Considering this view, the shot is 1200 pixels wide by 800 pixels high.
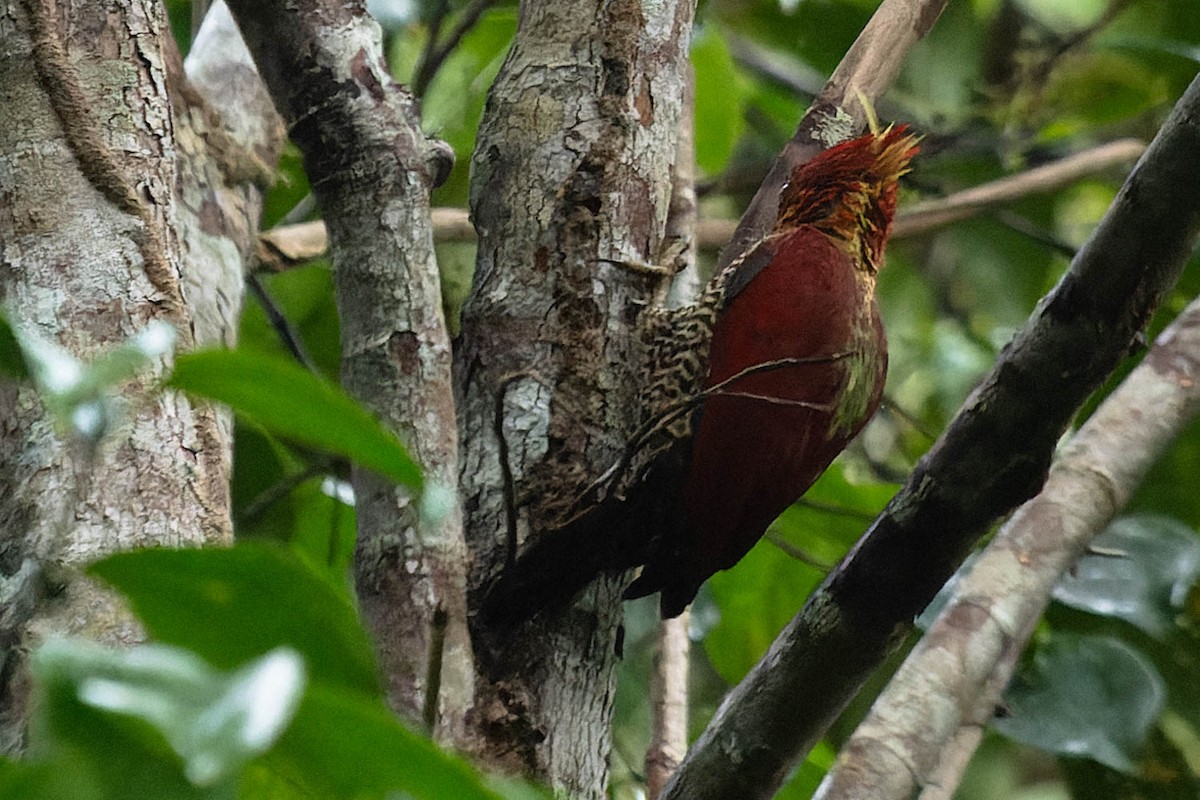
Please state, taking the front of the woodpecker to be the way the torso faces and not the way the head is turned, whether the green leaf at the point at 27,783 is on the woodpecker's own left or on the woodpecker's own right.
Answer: on the woodpecker's own left

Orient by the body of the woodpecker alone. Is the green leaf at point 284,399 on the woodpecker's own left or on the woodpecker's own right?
on the woodpecker's own left

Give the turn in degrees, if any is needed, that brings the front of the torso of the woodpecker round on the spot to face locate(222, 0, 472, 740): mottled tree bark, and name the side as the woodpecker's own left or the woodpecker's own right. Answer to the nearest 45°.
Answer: approximately 45° to the woodpecker's own left

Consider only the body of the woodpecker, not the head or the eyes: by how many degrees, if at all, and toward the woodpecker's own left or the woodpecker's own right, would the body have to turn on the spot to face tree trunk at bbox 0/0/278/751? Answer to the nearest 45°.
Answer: approximately 45° to the woodpecker's own left

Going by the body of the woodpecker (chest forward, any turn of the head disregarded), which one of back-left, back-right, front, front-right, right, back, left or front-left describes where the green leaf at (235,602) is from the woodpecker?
left

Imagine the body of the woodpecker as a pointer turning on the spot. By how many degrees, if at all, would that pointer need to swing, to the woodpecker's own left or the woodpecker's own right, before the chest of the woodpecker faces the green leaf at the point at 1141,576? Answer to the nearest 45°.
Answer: approximately 135° to the woodpecker's own right

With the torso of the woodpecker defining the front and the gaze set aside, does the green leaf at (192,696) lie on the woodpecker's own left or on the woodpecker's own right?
on the woodpecker's own left

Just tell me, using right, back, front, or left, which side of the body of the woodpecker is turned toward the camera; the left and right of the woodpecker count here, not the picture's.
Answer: left

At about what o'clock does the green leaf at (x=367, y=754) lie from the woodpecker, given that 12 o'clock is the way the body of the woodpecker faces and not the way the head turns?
The green leaf is roughly at 9 o'clock from the woodpecker.
